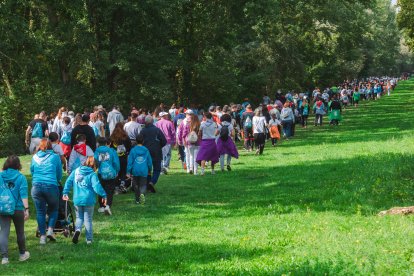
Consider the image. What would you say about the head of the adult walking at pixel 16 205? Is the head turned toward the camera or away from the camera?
away from the camera

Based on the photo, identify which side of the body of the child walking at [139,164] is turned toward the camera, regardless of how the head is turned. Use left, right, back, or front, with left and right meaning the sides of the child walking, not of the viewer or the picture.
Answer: back

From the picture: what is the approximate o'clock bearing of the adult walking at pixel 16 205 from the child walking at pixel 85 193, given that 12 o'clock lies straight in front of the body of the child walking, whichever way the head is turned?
The adult walking is roughly at 8 o'clock from the child walking.

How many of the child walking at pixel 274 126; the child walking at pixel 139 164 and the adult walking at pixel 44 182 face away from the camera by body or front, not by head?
3

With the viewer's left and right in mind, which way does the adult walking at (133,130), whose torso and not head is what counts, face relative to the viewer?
facing away from the viewer

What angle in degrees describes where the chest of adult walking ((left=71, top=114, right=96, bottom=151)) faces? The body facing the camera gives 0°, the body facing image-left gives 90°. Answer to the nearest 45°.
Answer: approximately 180°

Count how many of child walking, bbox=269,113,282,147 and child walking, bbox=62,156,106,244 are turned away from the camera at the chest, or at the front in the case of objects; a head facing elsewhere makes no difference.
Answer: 2

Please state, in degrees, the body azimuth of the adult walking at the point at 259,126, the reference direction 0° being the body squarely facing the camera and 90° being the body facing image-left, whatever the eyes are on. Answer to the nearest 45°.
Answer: approximately 180°

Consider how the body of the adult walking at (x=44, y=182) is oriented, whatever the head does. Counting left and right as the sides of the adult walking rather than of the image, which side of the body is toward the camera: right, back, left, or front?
back

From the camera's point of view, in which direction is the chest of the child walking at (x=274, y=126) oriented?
away from the camera

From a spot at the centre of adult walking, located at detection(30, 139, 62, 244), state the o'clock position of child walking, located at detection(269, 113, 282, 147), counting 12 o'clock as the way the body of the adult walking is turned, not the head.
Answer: The child walking is roughly at 1 o'clock from the adult walking.

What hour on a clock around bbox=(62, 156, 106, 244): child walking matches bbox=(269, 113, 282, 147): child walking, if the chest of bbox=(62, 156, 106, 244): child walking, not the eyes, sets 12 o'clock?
bbox=(269, 113, 282, 147): child walking is roughly at 1 o'clock from bbox=(62, 156, 106, 244): child walking.

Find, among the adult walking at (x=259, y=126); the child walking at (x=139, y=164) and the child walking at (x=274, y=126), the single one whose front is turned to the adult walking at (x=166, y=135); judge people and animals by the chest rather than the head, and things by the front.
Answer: the child walking at (x=139, y=164)

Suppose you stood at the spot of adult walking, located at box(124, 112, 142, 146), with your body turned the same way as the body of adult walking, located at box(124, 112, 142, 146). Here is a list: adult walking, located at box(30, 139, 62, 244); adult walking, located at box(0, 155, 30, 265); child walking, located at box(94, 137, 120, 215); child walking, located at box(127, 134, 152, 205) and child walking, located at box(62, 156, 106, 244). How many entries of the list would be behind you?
5

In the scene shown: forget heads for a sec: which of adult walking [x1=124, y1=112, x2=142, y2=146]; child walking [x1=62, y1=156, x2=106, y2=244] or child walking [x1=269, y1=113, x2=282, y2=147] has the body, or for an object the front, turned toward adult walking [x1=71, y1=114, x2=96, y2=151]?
child walking [x1=62, y1=156, x2=106, y2=244]

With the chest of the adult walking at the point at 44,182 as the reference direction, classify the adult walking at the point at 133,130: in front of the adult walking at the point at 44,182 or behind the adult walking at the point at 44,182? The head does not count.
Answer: in front

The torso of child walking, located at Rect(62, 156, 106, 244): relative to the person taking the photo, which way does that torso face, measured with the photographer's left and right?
facing away from the viewer
